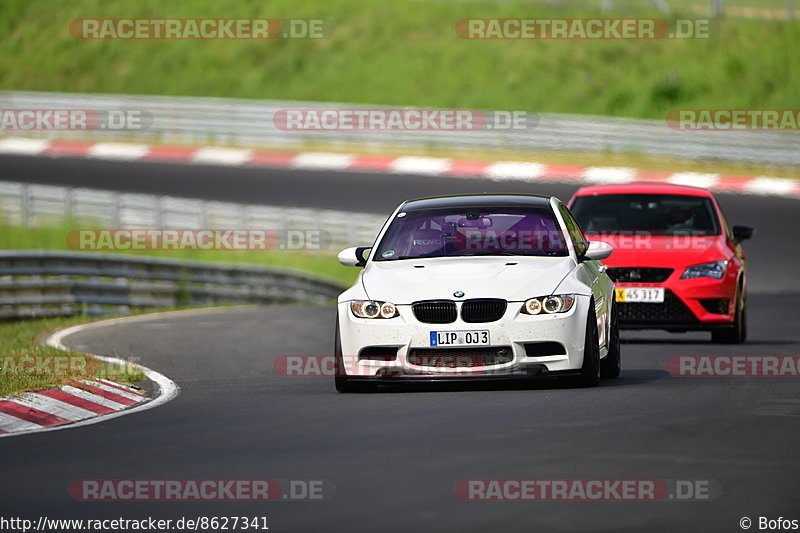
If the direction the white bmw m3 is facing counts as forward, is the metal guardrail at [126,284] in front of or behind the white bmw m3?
behind

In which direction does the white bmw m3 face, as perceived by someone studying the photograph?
facing the viewer

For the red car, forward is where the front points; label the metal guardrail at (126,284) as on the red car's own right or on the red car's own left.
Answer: on the red car's own right

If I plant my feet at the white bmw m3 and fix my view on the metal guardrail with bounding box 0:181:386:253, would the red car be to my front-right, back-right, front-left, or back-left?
front-right

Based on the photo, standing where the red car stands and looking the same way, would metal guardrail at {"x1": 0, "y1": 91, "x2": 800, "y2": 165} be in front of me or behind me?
behind

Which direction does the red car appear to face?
toward the camera

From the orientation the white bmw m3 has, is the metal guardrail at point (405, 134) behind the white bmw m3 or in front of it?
behind

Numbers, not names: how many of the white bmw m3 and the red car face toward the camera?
2

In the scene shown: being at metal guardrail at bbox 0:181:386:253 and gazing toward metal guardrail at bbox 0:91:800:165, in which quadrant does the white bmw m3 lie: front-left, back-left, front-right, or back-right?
back-right

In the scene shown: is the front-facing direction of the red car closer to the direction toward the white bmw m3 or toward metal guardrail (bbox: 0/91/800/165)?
the white bmw m3

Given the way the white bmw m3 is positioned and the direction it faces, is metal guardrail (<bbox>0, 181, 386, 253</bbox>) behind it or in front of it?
behind
